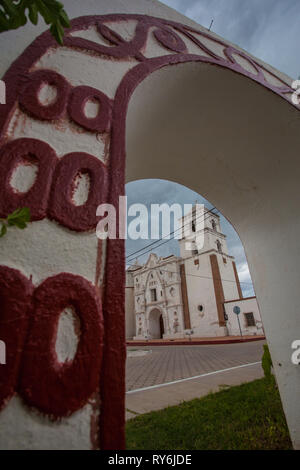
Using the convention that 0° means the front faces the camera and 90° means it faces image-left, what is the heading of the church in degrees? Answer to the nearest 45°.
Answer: approximately 45°

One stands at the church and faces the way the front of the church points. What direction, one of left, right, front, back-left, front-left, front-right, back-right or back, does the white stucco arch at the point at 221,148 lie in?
front-left

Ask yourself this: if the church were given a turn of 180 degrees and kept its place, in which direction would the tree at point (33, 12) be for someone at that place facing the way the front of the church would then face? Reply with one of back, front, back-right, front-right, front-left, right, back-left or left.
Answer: back-right
